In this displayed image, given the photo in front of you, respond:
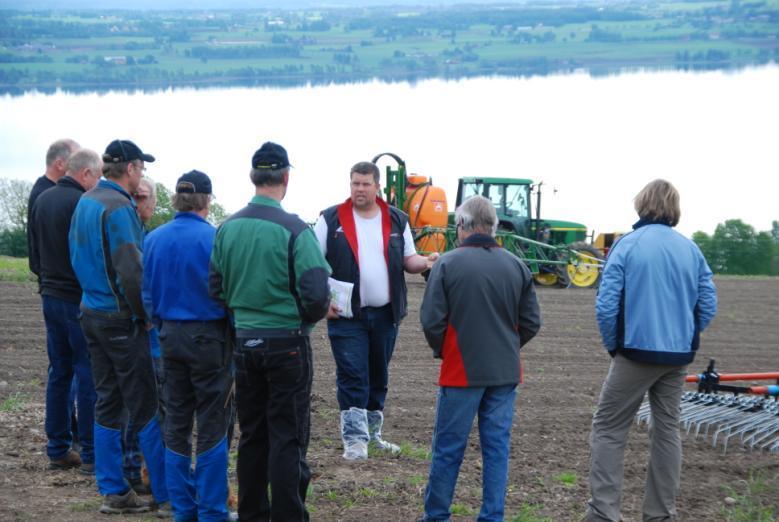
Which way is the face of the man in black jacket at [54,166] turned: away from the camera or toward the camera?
away from the camera

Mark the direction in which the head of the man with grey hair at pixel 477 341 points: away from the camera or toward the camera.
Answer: away from the camera

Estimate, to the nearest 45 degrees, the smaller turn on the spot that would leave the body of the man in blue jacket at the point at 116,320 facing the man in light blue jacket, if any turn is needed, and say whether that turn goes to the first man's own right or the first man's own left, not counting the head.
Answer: approximately 45° to the first man's own right

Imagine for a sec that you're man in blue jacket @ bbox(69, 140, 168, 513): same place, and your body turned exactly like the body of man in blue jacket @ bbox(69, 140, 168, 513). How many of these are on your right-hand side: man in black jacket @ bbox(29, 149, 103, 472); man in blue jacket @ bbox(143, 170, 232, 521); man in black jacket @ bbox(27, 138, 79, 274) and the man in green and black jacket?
2

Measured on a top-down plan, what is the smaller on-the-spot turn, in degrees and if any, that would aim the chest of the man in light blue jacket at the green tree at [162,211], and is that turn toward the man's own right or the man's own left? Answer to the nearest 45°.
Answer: approximately 45° to the man's own left

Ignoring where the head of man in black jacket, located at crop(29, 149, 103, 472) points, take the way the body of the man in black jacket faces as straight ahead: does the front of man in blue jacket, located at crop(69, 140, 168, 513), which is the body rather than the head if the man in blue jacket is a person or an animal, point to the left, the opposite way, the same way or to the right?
the same way

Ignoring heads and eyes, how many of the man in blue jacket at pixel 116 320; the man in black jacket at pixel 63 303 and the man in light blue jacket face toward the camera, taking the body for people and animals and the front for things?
0

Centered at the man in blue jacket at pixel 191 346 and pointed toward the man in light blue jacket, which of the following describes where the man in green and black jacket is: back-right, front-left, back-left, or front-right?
front-right

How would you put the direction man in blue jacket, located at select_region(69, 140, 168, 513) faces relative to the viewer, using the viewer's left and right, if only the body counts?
facing away from the viewer and to the right of the viewer

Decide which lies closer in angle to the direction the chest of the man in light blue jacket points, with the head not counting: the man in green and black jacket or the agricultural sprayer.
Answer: the agricultural sprayer

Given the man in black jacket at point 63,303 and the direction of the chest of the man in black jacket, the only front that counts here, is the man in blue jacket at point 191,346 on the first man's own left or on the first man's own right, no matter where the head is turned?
on the first man's own right

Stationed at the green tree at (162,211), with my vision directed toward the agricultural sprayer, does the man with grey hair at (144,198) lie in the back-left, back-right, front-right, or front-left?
front-right

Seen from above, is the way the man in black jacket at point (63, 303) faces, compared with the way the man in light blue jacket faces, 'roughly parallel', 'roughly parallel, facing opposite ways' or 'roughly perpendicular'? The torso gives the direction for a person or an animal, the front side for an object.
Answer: roughly perpendicular

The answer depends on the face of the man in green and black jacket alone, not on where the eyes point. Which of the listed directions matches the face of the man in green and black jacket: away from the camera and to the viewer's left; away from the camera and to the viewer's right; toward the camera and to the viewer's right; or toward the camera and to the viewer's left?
away from the camera and to the viewer's right

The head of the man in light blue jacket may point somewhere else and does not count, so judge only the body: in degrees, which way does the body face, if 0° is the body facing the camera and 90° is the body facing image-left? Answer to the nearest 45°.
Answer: approximately 180°
